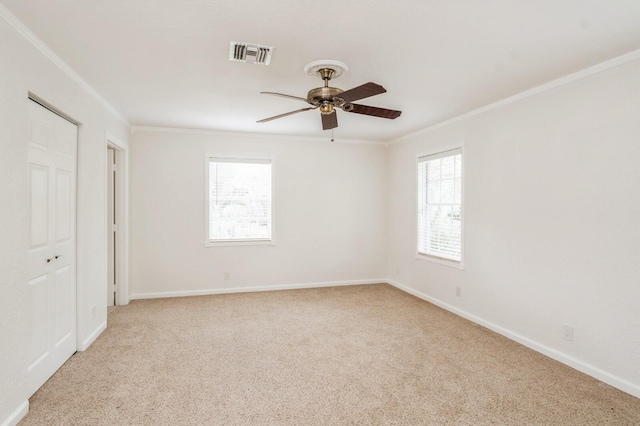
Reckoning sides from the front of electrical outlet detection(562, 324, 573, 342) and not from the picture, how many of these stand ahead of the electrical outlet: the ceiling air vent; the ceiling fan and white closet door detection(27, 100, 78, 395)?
3

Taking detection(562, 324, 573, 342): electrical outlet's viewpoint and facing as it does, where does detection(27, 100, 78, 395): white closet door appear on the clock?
The white closet door is roughly at 12 o'clock from the electrical outlet.

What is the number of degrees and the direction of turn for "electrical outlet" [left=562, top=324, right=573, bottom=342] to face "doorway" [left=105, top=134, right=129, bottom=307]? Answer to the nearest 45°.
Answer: approximately 45° to its right

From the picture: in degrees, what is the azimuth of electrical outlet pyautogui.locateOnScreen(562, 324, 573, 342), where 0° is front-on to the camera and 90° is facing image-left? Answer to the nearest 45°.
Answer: approximately 45°

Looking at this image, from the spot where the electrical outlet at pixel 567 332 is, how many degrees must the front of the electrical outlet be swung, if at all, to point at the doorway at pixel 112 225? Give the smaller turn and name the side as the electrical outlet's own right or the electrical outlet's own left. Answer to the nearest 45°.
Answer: approximately 45° to the electrical outlet's own right

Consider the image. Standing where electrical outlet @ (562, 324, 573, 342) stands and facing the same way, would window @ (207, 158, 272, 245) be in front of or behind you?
in front

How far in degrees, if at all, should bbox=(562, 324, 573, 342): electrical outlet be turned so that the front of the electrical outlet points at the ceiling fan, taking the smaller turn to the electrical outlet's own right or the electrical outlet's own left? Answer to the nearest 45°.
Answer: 0° — it already faces it

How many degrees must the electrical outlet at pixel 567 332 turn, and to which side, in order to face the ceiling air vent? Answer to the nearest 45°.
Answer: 0° — it already faces it

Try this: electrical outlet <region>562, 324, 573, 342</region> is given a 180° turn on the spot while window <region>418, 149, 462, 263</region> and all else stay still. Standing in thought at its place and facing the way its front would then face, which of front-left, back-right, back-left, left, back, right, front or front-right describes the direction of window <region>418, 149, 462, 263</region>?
left
